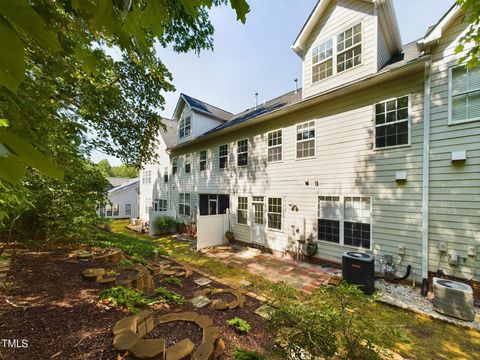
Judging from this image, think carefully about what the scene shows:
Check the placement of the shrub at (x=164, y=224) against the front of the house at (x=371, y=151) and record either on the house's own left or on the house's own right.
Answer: on the house's own left

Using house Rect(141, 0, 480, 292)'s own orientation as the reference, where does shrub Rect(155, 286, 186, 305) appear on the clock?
The shrub is roughly at 6 o'clock from the house.

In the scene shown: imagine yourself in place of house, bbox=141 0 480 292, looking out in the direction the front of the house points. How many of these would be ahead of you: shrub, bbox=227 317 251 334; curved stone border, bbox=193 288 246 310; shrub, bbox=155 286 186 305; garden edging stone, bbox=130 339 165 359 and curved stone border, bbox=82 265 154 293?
0

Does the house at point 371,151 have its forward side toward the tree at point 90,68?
no

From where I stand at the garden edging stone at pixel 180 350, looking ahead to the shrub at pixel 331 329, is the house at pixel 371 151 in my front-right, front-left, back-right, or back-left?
front-left

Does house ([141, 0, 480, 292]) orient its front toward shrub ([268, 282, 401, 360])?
no

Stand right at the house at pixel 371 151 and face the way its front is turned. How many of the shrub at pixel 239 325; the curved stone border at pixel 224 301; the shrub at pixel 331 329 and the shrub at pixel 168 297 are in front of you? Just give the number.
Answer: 0

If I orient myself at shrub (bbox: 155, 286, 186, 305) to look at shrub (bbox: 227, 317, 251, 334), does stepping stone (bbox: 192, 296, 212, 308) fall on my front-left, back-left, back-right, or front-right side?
front-left

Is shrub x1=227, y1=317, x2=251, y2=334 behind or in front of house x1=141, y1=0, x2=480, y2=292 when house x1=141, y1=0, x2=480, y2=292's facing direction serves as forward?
behind

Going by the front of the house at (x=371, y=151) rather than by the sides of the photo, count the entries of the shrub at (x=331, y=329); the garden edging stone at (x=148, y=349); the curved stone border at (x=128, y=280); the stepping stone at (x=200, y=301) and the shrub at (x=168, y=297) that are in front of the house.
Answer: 0

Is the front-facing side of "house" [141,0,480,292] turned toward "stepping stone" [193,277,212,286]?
no

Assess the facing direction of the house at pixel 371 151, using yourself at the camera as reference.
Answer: facing away from the viewer and to the right of the viewer

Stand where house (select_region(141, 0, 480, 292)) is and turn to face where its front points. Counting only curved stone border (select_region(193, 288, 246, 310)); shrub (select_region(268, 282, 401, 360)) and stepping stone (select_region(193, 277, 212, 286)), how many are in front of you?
0

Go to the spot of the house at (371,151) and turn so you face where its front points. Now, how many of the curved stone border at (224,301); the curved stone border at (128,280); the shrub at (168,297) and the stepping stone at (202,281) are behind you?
4

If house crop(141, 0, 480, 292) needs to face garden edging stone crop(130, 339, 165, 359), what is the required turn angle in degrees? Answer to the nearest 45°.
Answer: approximately 180°

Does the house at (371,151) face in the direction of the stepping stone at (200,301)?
no

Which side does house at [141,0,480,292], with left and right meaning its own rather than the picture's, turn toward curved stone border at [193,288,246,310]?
back
